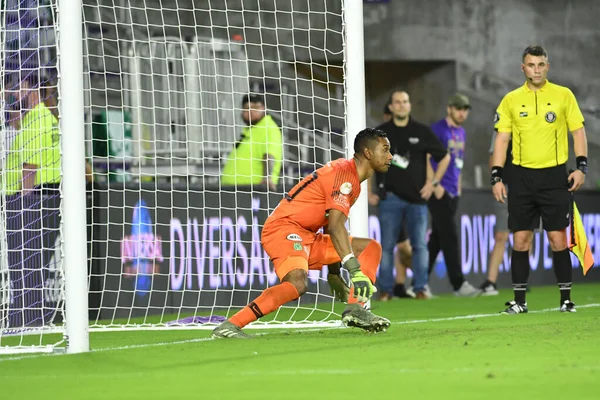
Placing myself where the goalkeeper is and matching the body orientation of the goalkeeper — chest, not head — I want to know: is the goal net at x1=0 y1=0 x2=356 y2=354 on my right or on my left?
on my left

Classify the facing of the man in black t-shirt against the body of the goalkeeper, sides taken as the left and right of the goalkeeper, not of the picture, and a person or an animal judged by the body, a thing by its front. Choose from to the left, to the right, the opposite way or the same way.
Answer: to the right

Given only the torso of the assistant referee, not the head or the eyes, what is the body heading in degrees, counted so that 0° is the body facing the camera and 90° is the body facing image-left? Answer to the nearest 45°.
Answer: approximately 0°

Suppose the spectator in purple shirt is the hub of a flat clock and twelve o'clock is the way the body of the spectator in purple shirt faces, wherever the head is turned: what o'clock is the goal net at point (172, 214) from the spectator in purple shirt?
The goal net is roughly at 3 o'clock from the spectator in purple shirt.

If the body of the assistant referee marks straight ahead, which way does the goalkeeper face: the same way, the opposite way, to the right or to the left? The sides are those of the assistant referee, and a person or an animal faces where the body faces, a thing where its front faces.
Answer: to the left

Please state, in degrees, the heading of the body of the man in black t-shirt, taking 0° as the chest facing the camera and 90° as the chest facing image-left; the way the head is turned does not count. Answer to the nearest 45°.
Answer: approximately 0°

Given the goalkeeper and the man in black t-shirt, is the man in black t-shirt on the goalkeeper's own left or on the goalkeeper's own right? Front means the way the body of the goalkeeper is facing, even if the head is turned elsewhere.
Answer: on the goalkeeper's own left

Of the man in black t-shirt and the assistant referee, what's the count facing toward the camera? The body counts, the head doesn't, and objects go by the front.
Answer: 2

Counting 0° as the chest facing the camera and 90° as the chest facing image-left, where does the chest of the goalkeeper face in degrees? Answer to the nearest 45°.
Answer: approximately 270°
